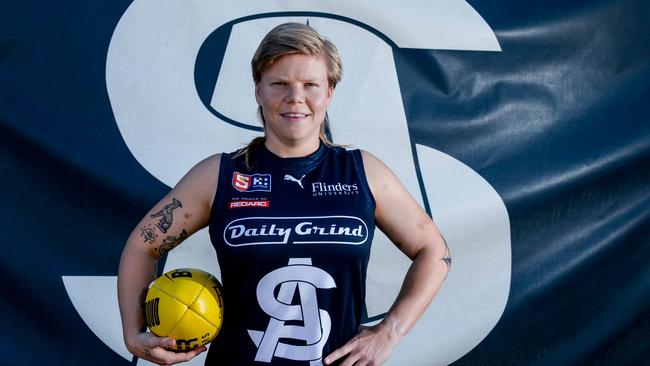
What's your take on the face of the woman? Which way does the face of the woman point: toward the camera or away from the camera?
toward the camera

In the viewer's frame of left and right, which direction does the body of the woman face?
facing the viewer
